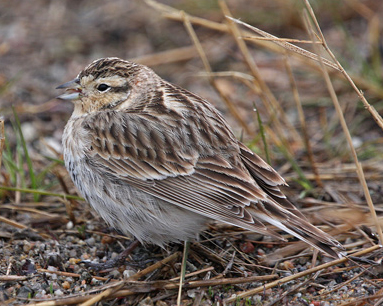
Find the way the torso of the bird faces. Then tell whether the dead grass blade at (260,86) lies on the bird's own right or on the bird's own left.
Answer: on the bird's own right

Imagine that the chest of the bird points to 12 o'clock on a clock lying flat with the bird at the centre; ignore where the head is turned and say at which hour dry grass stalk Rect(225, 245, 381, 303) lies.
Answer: The dry grass stalk is roughly at 7 o'clock from the bird.

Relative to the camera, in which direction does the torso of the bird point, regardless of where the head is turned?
to the viewer's left

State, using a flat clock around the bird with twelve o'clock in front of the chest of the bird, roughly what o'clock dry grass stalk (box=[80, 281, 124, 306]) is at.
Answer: The dry grass stalk is roughly at 10 o'clock from the bird.

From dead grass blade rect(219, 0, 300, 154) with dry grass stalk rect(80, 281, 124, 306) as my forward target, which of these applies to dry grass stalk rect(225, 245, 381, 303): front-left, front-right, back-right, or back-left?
front-left
